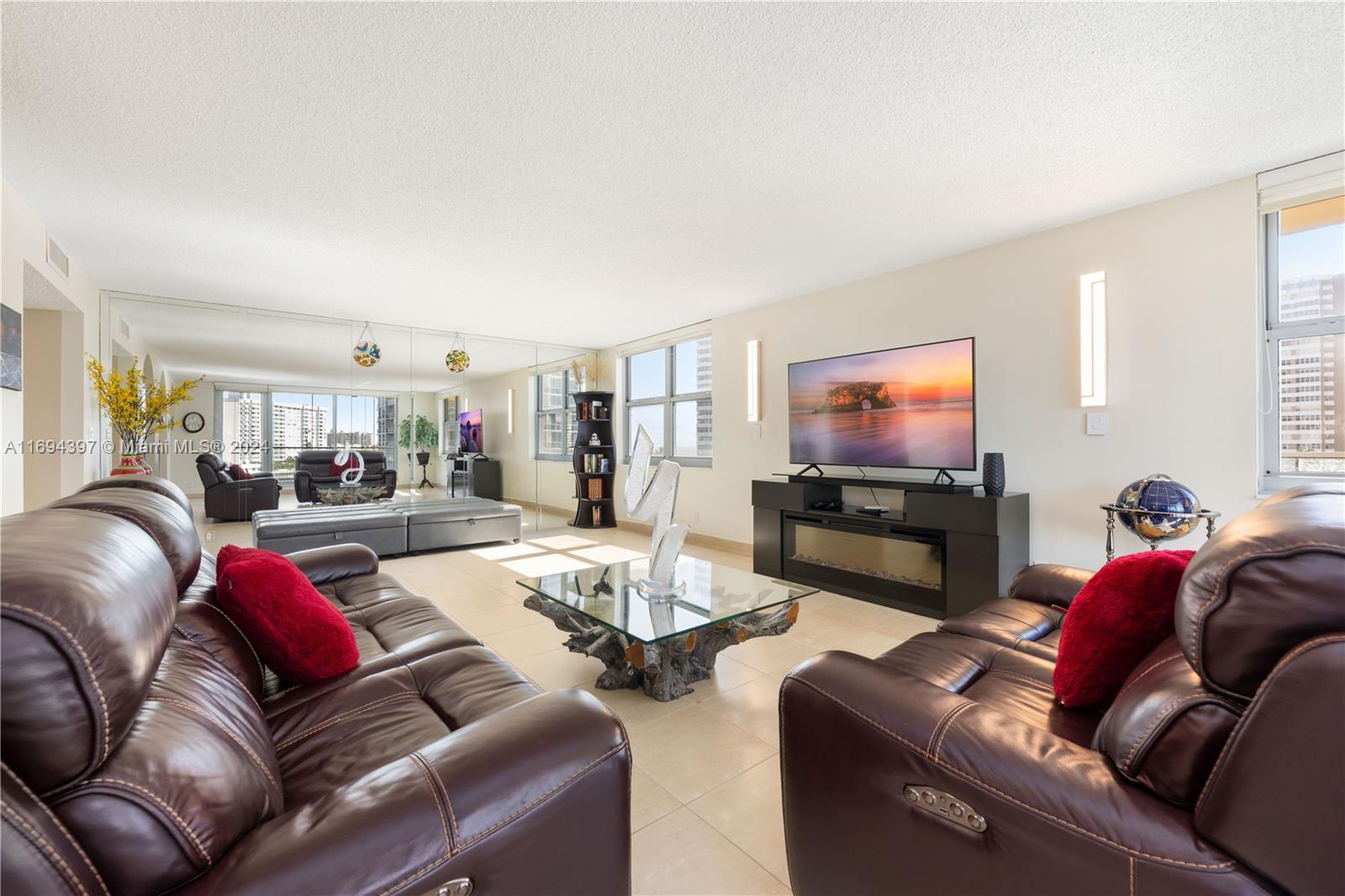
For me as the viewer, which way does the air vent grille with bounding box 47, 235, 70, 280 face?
facing to the right of the viewer

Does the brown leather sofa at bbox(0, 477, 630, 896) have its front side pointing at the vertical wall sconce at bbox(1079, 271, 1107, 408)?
yes

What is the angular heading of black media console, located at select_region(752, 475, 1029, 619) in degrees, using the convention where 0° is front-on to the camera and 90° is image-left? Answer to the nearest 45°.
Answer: approximately 45°

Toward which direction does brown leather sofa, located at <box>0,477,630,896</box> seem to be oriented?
to the viewer's right

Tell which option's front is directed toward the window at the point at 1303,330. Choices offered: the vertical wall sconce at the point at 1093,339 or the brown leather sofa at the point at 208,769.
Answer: the brown leather sofa

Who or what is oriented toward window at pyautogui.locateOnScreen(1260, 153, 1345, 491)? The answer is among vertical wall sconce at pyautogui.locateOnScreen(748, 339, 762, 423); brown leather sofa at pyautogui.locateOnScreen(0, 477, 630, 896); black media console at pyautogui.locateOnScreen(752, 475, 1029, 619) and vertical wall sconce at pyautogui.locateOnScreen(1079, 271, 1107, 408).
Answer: the brown leather sofa

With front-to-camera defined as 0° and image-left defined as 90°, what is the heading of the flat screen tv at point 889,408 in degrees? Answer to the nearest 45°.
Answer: approximately 45°

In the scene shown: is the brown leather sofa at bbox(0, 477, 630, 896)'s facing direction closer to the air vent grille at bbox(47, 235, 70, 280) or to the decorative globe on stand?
the decorative globe on stand

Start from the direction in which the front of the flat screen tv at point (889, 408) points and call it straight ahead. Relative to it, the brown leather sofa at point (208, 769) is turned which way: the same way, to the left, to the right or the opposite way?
the opposite way

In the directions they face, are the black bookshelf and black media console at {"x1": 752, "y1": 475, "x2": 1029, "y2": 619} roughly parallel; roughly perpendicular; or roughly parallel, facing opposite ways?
roughly perpendicular

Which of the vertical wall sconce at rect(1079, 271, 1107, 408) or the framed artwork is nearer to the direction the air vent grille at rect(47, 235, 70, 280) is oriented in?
the vertical wall sconce
